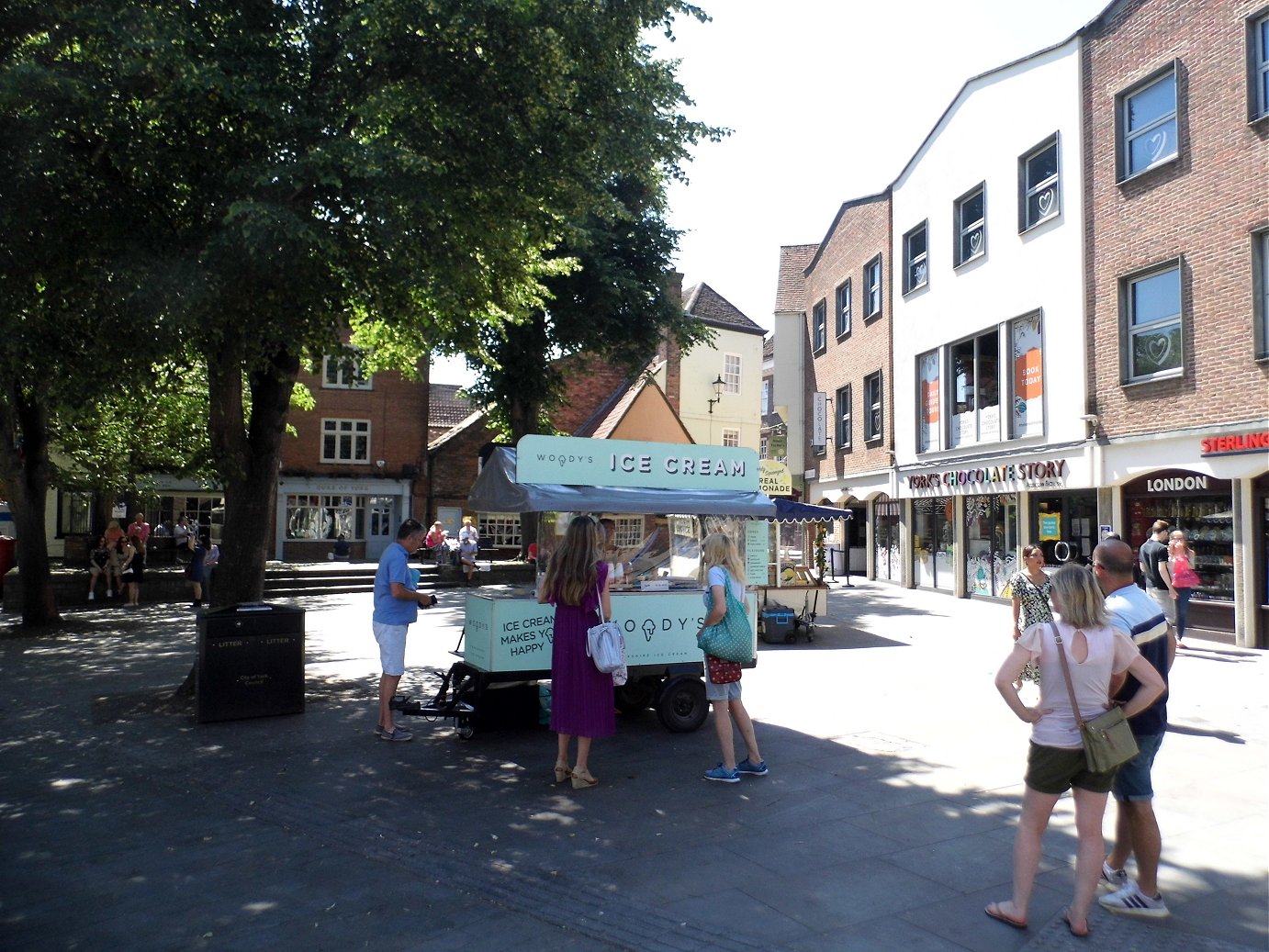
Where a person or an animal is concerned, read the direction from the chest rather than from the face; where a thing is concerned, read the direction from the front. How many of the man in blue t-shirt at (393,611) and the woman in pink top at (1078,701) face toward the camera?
0

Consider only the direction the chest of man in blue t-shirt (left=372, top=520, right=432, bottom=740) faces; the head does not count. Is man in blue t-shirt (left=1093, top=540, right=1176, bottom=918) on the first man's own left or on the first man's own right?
on the first man's own right

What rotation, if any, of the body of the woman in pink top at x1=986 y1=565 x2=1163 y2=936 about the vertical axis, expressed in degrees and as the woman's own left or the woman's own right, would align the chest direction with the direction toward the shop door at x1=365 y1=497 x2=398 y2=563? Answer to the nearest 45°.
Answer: approximately 45° to the woman's own left

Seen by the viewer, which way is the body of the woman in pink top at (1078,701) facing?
away from the camera

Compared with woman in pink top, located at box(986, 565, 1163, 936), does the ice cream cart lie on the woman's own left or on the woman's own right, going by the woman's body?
on the woman's own left

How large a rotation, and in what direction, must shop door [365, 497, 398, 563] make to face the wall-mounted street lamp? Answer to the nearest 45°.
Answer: approximately 90° to its left

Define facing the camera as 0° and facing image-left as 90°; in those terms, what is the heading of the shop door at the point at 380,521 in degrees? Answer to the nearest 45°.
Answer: approximately 0°

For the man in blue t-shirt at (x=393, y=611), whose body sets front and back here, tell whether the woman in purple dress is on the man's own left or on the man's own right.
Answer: on the man's own right

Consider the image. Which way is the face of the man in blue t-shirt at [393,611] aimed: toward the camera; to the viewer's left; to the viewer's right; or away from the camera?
to the viewer's right

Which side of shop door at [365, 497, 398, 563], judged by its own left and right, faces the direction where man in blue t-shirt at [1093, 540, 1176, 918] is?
front

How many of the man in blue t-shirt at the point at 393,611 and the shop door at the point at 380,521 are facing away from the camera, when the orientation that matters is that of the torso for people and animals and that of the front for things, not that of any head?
0

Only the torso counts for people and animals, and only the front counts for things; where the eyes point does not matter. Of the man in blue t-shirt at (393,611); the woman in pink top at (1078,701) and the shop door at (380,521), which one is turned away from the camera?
the woman in pink top

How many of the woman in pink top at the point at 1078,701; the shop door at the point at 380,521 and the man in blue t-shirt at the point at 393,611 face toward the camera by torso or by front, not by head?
1

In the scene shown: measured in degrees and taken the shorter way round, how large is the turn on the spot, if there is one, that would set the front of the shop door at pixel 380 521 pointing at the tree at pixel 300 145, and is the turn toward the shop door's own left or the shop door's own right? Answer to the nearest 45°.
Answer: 0° — it already faces it

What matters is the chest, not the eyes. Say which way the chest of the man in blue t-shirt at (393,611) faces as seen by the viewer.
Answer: to the viewer's right

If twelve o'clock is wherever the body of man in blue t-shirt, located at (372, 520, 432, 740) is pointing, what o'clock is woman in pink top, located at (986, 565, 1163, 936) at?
The woman in pink top is roughly at 2 o'clock from the man in blue t-shirt.

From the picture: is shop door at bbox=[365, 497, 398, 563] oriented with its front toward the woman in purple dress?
yes
